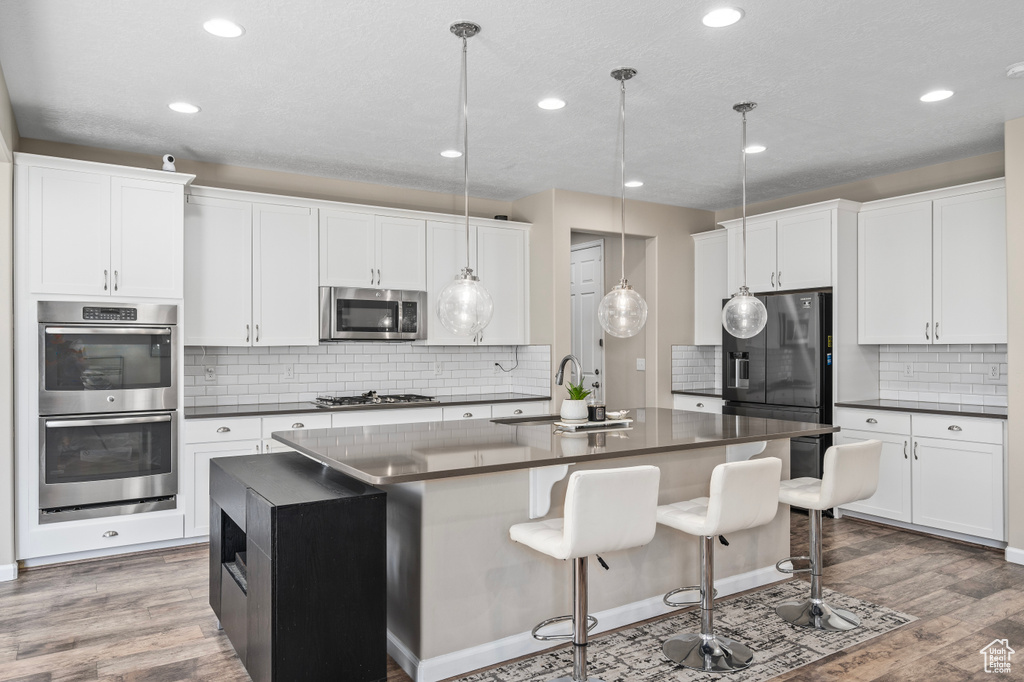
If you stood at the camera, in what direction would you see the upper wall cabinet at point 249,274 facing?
facing the viewer

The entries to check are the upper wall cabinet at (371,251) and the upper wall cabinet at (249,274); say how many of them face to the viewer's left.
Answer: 0

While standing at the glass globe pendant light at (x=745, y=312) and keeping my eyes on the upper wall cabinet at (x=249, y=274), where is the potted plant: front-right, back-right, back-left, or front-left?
front-left

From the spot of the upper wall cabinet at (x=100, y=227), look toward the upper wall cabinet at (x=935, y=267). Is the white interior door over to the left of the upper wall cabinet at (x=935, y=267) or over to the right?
left

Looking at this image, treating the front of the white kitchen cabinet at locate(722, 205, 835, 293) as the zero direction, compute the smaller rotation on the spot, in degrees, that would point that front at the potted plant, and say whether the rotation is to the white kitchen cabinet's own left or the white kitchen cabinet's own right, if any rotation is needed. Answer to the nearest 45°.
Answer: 0° — it already faces it

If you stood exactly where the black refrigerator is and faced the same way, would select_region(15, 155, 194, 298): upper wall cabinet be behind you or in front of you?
in front

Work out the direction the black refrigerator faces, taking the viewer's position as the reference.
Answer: facing the viewer and to the left of the viewer

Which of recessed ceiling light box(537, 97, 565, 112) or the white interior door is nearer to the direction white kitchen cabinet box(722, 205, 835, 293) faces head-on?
the recessed ceiling light

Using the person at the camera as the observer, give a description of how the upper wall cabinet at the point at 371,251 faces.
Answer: facing the viewer and to the right of the viewer

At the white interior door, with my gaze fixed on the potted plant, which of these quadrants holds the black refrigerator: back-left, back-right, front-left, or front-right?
front-left

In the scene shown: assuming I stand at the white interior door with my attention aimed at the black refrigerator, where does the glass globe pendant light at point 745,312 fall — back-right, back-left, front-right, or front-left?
front-right

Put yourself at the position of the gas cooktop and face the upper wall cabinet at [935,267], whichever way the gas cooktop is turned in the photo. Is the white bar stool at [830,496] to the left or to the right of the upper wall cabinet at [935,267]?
right

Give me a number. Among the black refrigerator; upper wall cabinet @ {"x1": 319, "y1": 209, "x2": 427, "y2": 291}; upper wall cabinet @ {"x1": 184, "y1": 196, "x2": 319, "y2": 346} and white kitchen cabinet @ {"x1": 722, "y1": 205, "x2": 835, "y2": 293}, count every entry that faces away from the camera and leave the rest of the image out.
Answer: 0

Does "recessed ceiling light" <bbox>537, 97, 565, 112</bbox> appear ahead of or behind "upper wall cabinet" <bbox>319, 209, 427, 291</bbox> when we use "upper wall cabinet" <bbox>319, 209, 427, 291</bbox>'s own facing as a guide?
ahead
